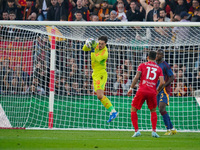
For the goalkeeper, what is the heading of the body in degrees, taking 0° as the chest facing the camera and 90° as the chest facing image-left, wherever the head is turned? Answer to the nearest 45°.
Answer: approximately 45°

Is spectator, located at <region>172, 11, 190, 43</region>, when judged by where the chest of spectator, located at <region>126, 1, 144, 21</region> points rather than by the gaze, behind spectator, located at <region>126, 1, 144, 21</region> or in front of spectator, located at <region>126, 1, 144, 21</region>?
in front

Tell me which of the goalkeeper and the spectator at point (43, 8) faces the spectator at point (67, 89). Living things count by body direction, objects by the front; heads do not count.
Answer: the spectator at point (43, 8)

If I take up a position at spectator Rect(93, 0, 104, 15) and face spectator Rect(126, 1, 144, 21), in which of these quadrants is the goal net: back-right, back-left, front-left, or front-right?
front-right

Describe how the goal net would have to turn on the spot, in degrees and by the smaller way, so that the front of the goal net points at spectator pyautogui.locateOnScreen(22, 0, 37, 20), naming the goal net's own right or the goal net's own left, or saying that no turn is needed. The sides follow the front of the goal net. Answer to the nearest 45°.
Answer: approximately 135° to the goal net's own right

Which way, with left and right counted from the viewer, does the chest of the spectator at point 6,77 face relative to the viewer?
facing the viewer

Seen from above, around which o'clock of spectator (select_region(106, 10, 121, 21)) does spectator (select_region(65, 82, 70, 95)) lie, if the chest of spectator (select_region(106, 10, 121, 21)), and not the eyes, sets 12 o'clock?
spectator (select_region(65, 82, 70, 95)) is roughly at 1 o'clock from spectator (select_region(106, 10, 121, 21)).

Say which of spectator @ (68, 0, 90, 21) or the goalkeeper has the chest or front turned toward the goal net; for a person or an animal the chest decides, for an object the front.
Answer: the spectator

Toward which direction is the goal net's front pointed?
toward the camera

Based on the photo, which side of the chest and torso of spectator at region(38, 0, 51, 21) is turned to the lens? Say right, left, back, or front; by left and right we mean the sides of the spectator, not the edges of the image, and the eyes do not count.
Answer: front

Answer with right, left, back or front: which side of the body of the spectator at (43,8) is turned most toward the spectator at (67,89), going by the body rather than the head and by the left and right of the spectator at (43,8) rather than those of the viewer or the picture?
front

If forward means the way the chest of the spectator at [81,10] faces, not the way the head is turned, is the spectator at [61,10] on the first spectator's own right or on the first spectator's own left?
on the first spectator's own right
